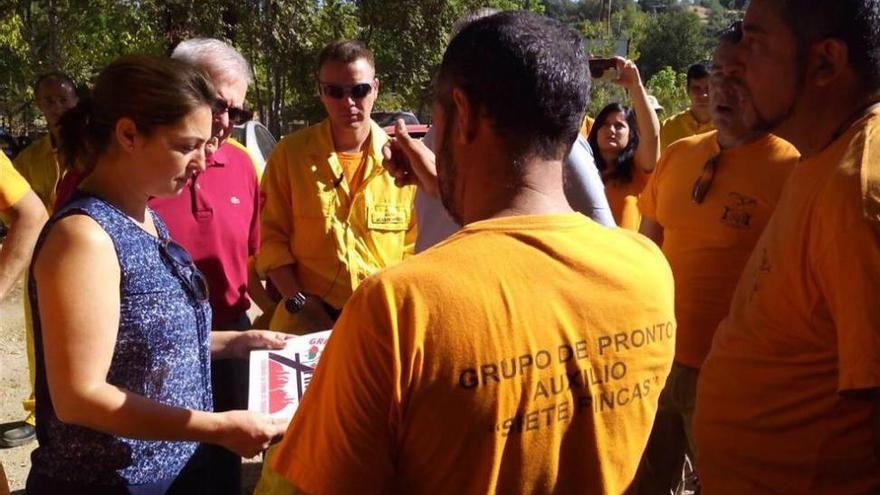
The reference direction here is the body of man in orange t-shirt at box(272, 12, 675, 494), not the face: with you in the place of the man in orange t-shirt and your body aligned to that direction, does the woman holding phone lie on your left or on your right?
on your right

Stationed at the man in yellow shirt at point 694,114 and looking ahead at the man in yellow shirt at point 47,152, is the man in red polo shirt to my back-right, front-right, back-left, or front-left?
front-left

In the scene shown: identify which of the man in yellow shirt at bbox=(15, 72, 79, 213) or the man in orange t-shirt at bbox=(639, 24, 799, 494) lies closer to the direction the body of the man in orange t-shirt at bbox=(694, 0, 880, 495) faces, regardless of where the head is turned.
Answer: the man in yellow shirt

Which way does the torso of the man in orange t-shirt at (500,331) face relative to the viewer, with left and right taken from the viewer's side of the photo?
facing away from the viewer and to the left of the viewer

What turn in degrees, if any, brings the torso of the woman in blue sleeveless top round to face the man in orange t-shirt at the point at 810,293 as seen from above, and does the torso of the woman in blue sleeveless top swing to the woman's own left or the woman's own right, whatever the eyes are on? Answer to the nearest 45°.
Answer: approximately 45° to the woman's own right

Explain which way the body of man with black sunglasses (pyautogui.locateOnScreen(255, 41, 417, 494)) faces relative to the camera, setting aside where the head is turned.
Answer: toward the camera

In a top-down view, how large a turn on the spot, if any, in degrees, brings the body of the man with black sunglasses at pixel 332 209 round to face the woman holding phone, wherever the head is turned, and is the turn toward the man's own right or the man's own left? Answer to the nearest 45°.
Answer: approximately 135° to the man's own left

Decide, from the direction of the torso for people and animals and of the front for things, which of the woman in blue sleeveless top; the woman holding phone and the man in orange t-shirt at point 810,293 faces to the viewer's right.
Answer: the woman in blue sleeveless top

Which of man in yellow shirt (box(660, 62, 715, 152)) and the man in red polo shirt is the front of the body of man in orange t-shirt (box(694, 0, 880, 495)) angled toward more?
the man in red polo shirt

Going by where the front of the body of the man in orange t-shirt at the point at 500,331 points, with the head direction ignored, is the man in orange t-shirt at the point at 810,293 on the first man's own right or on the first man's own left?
on the first man's own right

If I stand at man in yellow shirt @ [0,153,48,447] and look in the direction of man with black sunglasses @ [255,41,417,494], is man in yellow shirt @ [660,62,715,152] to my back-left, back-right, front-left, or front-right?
front-left

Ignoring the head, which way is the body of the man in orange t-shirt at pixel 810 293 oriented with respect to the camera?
to the viewer's left

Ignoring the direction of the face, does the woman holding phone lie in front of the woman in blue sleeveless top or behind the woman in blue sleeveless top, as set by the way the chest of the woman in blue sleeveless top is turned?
in front

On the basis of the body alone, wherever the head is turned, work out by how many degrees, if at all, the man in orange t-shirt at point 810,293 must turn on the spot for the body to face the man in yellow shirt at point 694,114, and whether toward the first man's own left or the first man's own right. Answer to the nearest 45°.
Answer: approximately 90° to the first man's own right

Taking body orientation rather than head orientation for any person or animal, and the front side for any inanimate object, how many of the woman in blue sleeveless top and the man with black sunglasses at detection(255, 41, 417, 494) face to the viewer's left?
0
